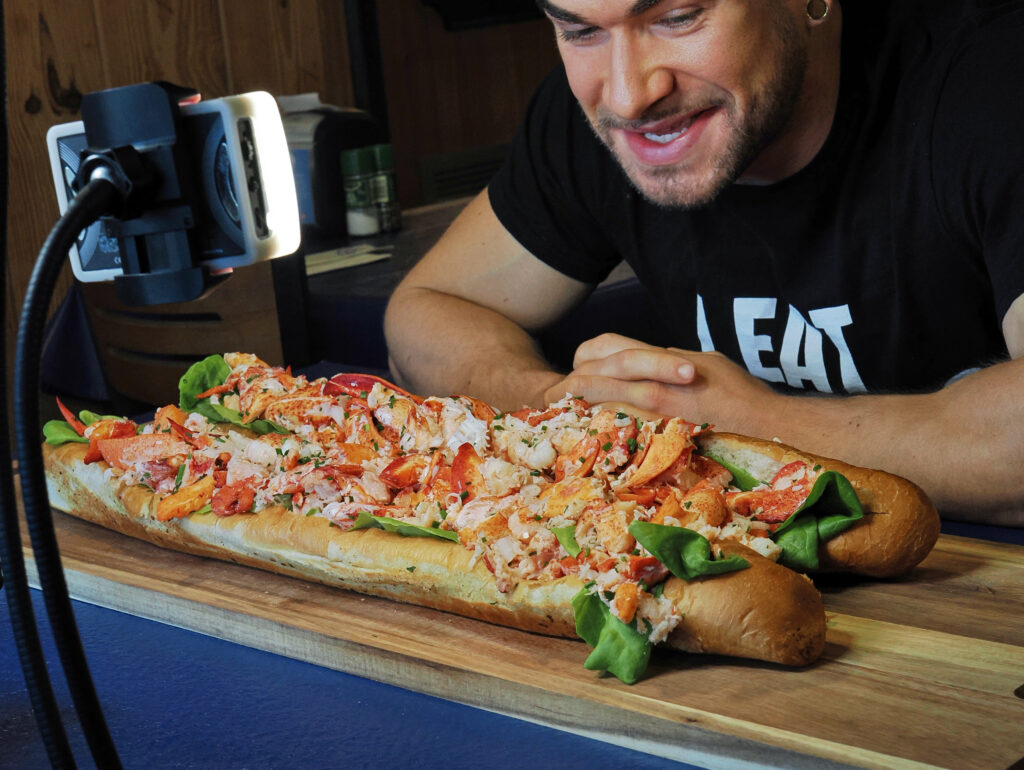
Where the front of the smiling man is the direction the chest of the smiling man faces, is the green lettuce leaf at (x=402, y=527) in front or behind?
in front

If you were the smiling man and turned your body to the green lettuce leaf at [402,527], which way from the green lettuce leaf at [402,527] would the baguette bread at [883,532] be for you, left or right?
left

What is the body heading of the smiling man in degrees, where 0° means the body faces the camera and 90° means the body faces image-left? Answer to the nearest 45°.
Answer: approximately 45°

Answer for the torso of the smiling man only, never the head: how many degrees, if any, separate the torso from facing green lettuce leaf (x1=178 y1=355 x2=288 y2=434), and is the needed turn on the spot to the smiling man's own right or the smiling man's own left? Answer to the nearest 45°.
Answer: approximately 45° to the smiling man's own right

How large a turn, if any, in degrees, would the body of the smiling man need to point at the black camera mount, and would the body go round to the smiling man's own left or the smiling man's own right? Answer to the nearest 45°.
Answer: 0° — they already face it

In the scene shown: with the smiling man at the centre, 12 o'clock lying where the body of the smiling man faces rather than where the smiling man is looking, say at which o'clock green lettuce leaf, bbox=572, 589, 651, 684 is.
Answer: The green lettuce leaf is roughly at 11 o'clock from the smiling man.
